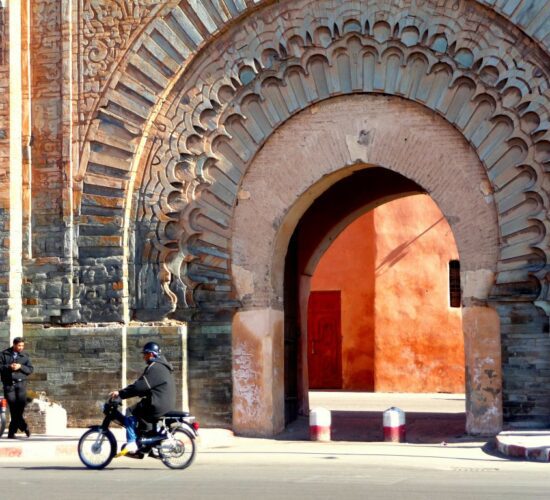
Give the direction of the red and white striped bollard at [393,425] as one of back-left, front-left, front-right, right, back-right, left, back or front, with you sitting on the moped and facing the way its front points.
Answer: back-right

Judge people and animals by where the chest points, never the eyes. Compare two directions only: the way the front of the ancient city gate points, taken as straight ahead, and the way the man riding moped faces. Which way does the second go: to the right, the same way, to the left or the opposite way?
to the right

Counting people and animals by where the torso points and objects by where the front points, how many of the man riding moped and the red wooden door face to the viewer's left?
1

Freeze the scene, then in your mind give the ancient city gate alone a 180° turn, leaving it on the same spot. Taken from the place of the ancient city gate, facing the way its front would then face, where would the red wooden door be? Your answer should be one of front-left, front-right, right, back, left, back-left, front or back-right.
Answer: front

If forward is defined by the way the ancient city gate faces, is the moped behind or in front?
in front

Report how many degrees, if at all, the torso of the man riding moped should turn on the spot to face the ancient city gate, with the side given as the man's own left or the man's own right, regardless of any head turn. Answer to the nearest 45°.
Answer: approximately 135° to the man's own right

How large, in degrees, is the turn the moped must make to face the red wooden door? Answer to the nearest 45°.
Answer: approximately 90° to its right

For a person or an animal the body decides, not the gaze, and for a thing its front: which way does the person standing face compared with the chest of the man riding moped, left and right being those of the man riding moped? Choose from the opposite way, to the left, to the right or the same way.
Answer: to the left

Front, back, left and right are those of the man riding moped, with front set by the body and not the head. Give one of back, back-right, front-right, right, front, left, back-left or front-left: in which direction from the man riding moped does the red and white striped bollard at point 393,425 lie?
back-right

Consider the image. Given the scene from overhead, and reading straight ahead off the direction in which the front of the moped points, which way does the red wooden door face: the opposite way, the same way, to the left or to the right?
to the left

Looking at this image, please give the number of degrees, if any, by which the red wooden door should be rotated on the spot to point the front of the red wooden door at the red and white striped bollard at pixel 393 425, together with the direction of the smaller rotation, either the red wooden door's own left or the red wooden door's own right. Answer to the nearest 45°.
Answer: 0° — it already faces it

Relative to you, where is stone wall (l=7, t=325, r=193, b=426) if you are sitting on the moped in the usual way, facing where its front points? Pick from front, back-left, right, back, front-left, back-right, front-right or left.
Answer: right

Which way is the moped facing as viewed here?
to the viewer's left

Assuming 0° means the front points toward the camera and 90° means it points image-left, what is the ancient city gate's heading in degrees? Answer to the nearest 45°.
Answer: approximately 0°

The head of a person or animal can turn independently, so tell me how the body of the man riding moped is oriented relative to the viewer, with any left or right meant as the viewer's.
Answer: facing to the left of the viewer

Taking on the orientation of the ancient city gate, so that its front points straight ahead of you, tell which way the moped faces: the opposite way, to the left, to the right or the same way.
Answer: to the right

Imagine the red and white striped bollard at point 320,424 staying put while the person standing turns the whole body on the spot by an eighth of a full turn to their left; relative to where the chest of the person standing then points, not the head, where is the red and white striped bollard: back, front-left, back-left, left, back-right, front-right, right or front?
front-left

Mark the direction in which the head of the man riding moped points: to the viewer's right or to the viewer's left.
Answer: to the viewer's left

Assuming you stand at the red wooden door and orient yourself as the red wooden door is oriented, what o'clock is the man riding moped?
The man riding moped is roughly at 12 o'clock from the red wooden door.
